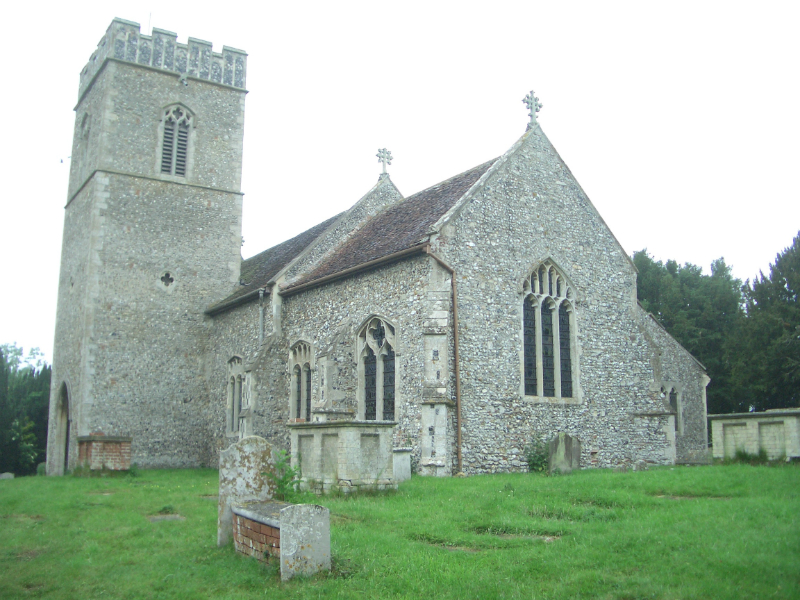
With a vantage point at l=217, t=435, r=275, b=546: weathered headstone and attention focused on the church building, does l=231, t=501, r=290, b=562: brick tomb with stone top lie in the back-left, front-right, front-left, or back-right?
back-right

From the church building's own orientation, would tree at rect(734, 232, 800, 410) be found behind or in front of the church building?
behind

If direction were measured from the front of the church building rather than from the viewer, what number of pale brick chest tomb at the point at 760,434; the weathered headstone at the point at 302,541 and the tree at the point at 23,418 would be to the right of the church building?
1
